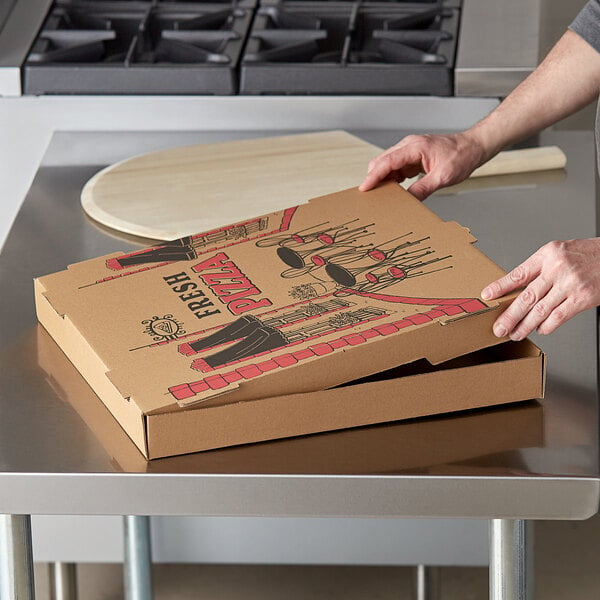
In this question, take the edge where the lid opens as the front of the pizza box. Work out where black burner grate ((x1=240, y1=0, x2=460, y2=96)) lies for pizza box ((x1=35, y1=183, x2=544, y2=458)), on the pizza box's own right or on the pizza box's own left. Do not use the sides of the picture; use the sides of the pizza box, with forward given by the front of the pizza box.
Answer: on the pizza box's own left

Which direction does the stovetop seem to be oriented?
toward the camera

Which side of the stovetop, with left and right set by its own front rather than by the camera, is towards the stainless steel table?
front

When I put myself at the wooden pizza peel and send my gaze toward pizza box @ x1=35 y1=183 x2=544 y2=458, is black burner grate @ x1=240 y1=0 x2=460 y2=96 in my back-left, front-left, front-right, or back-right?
back-left

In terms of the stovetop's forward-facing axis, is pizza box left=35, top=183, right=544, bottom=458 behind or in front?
in front
